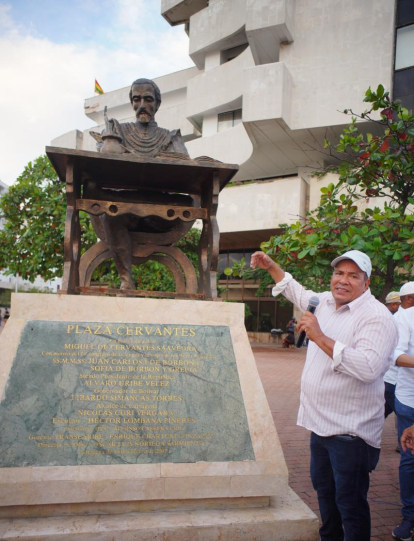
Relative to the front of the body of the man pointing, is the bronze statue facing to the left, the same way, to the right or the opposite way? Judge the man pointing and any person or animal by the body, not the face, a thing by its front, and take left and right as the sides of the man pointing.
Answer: to the left

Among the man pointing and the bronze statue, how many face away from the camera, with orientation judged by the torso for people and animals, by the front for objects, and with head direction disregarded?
0

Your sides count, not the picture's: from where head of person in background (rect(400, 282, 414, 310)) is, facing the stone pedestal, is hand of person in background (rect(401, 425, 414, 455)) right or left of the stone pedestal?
left

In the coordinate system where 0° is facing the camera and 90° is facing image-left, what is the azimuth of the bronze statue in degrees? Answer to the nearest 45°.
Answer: approximately 0°

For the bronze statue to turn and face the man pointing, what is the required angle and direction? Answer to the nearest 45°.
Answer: approximately 45° to its left

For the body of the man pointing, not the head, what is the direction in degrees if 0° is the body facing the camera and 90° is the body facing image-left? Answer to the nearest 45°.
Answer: approximately 45°

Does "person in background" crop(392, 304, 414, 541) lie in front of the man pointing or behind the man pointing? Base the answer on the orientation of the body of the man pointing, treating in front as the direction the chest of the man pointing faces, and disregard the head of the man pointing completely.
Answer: behind

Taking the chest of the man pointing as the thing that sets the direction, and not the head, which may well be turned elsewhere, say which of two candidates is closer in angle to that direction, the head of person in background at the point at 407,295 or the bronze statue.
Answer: the bronze statue

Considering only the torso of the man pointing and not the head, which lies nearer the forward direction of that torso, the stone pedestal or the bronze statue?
the stone pedestal

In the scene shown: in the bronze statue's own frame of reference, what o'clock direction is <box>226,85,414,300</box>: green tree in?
The green tree is roughly at 9 o'clock from the bronze statue.

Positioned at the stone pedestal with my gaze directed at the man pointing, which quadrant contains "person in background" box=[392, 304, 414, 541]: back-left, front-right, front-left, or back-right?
front-left

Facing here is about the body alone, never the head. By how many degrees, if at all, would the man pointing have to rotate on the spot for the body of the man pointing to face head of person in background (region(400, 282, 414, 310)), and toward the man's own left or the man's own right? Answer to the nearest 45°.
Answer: approximately 135° to the man's own right
